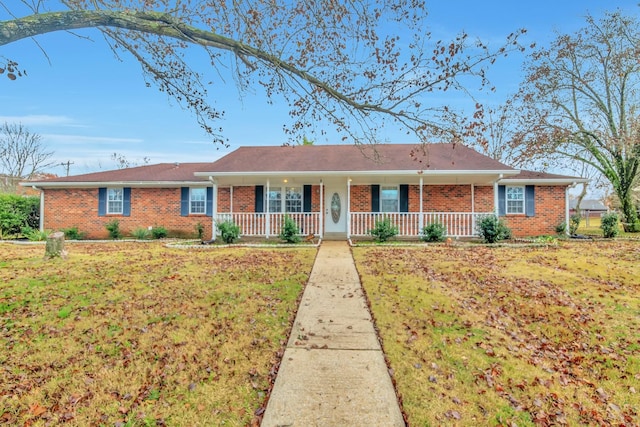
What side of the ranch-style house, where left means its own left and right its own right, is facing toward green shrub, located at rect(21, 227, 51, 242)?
right

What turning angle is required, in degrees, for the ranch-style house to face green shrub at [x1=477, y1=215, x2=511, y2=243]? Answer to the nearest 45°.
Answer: approximately 45° to its left

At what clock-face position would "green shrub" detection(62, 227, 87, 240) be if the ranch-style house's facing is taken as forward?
The green shrub is roughly at 3 o'clock from the ranch-style house.

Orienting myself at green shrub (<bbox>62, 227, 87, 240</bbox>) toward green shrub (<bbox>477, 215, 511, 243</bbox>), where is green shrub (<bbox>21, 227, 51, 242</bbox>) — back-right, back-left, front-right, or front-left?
back-right

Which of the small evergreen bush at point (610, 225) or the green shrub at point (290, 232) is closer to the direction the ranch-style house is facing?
the green shrub

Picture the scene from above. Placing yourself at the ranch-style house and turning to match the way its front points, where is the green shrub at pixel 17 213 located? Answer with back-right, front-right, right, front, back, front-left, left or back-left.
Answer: right

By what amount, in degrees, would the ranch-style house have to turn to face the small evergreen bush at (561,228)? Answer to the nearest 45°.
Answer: approximately 90° to its left

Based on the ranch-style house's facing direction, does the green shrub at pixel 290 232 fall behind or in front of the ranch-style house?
in front

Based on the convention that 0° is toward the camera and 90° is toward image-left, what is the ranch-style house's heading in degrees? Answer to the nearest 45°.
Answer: approximately 0°

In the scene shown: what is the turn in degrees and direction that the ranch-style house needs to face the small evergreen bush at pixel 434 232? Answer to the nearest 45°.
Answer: approximately 45° to its left

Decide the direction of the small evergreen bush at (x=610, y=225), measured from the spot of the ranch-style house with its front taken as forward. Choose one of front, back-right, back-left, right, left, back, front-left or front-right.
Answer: left

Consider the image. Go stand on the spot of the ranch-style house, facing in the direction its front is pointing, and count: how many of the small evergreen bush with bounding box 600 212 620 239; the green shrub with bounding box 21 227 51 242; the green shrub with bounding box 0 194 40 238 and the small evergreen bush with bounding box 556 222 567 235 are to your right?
2
